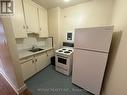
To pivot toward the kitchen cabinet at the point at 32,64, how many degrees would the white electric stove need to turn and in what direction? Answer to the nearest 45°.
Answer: approximately 45° to its right

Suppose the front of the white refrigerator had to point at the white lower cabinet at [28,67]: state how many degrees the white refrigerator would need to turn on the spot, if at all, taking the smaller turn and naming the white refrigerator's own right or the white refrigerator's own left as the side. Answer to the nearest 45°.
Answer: approximately 45° to the white refrigerator's own right

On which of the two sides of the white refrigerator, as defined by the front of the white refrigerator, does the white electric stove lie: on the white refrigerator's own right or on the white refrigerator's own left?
on the white refrigerator's own right

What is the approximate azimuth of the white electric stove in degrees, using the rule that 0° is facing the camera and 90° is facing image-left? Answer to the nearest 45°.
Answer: approximately 45°

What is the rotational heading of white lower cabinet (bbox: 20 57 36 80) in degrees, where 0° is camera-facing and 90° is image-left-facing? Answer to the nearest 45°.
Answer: approximately 315°

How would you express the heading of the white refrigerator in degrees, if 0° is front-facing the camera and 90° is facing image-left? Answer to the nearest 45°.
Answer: approximately 45°

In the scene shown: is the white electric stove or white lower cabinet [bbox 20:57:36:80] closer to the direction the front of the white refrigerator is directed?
the white lower cabinet

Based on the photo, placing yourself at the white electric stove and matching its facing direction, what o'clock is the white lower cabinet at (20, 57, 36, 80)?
The white lower cabinet is roughly at 1 o'clock from the white electric stove.
